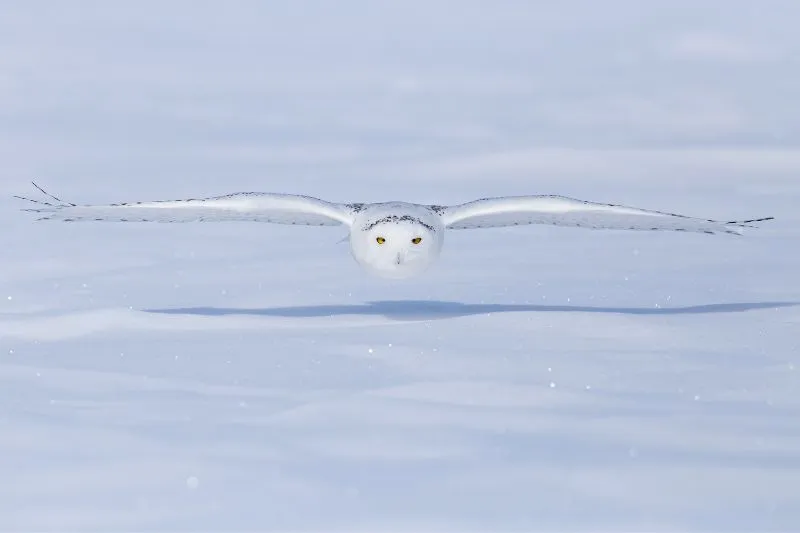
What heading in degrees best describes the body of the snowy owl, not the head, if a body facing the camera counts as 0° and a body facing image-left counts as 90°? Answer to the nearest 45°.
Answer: approximately 0°
